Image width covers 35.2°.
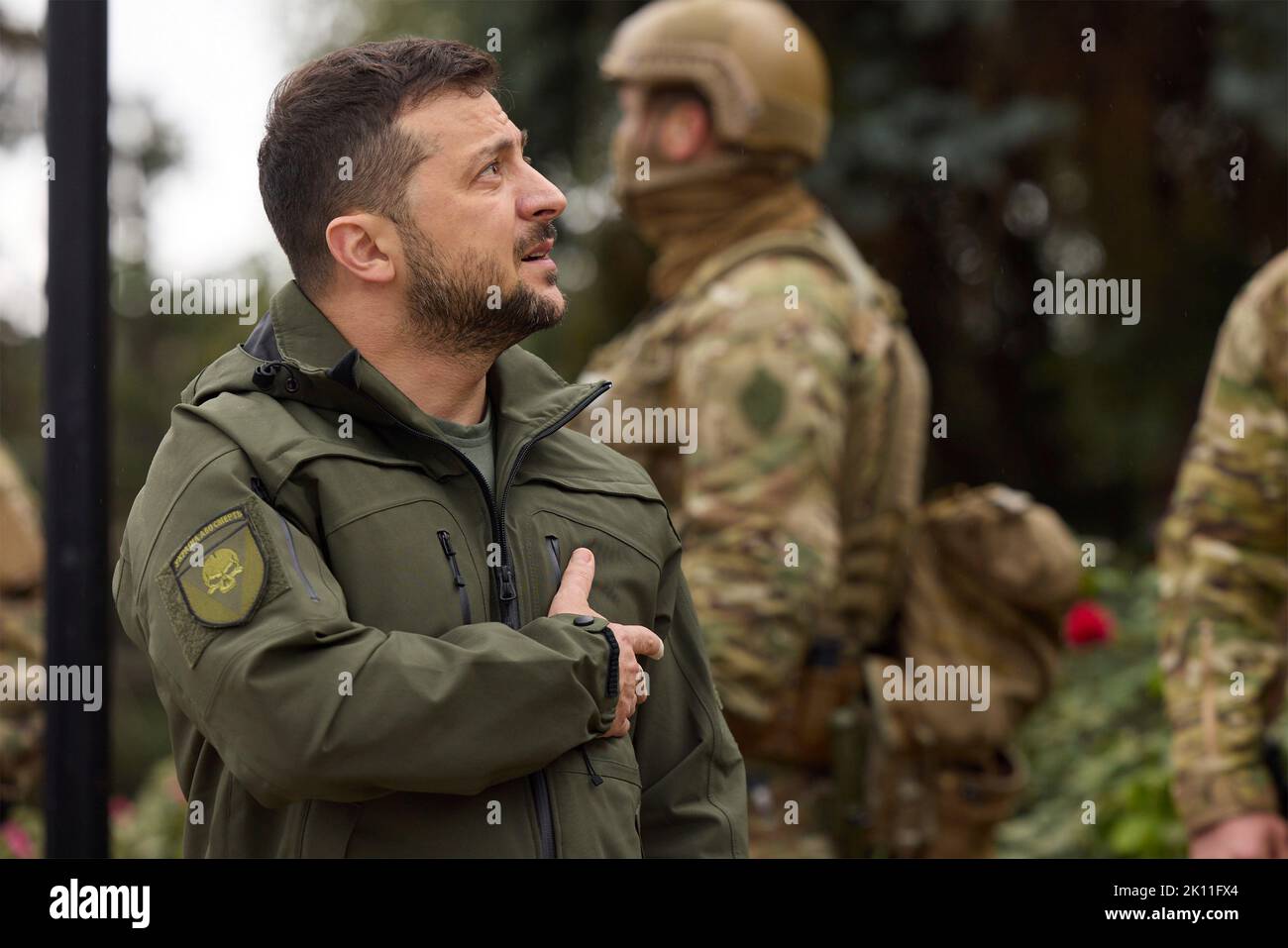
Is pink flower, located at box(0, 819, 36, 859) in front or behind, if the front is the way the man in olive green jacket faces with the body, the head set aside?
behind

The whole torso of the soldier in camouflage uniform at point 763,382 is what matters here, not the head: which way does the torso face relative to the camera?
to the viewer's left

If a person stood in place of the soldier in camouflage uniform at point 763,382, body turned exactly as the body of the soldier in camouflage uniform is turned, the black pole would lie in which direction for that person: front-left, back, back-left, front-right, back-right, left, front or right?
front-left

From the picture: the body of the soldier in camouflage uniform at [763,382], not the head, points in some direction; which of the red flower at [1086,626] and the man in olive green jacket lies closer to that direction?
the man in olive green jacket

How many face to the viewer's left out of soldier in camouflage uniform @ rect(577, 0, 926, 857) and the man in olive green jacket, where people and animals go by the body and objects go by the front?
1

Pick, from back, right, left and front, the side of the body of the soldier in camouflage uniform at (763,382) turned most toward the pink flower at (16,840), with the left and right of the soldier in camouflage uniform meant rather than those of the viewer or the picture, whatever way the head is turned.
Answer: front

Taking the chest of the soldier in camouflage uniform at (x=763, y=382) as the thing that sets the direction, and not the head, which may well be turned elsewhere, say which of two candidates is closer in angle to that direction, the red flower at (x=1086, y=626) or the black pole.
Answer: the black pole

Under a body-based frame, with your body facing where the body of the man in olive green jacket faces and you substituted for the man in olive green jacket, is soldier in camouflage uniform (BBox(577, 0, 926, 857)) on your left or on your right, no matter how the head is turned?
on your left

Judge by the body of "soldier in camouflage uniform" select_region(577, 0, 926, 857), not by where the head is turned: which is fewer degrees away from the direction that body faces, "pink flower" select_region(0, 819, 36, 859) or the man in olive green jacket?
the pink flower

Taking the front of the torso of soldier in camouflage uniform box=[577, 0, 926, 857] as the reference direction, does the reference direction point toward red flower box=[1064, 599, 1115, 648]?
no

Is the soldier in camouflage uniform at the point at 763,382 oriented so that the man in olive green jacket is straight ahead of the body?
no

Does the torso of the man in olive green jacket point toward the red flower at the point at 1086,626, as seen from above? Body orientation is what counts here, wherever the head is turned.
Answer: no

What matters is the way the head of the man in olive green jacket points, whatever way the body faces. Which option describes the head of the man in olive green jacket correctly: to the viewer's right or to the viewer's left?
to the viewer's right
